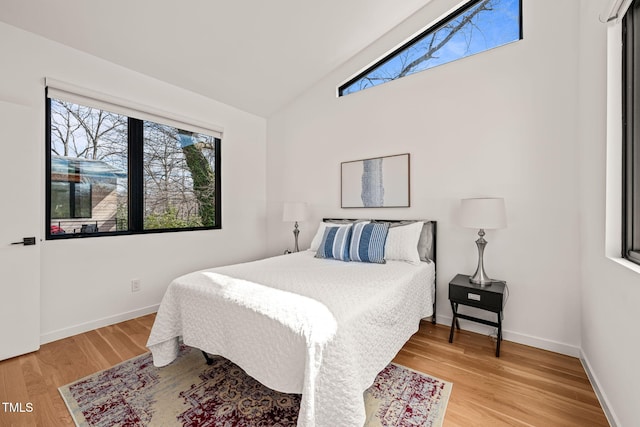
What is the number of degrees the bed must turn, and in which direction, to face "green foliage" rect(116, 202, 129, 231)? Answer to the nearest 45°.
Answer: approximately 90° to its right

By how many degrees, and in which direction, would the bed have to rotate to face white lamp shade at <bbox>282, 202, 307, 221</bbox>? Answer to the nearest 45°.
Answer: approximately 135° to its right

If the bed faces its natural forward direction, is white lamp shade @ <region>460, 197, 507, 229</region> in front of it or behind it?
behind

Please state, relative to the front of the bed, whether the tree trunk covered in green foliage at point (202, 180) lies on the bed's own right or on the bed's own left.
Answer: on the bed's own right

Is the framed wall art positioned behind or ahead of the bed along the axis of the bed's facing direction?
behind

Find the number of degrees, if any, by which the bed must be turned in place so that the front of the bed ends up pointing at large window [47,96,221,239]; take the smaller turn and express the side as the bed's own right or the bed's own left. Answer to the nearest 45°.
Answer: approximately 90° to the bed's own right

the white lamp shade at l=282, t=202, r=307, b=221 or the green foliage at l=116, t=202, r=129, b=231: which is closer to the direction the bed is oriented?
the green foliage

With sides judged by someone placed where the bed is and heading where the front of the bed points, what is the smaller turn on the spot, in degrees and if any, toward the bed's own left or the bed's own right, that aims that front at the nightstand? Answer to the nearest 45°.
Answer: approximately 135° to the bed's own left

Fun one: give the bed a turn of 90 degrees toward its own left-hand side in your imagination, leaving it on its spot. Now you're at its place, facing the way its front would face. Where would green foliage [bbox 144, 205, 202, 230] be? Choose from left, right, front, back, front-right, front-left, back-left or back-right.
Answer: back

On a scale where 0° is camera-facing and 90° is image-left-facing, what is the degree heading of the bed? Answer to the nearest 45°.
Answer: approximately 45°
